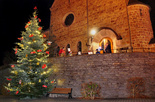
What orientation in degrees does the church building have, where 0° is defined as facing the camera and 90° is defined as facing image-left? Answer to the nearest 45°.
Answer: approximately 0°

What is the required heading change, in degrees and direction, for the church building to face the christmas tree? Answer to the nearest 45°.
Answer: approximately 45° to its right
